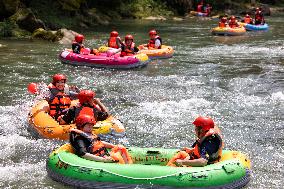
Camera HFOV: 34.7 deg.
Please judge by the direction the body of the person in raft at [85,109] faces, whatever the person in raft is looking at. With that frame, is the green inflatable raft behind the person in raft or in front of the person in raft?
in front

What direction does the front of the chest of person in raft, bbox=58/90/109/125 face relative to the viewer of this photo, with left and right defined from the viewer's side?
facing the viewer

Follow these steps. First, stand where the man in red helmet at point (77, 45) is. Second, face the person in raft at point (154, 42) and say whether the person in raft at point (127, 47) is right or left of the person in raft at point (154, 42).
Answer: right

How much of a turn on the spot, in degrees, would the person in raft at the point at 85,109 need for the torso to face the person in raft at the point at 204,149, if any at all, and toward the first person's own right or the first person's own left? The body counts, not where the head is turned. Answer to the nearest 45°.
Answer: approximately 45° to the first person's own left

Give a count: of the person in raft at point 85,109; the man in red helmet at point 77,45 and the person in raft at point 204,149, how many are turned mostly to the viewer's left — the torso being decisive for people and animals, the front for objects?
1

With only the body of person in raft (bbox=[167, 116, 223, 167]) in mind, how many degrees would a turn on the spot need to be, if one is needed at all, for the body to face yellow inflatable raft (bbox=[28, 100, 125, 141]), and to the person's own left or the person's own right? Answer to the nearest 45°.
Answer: approximately 45° to the person's own right

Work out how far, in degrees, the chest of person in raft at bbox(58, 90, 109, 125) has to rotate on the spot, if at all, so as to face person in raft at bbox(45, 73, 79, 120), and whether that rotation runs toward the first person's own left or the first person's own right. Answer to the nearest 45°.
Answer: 0° — they already face them

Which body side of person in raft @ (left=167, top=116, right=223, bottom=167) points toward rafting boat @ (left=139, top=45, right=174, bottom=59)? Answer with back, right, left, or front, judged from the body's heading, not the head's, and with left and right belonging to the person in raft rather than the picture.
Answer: right

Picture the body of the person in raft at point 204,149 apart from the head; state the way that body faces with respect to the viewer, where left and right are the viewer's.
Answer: facing to the left of the viewer

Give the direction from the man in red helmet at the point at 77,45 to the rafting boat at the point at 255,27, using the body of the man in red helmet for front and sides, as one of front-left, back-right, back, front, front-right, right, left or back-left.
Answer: front-left

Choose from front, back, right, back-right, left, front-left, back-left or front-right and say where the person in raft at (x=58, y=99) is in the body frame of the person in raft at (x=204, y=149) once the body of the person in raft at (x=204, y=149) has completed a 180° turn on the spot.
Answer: back-left
